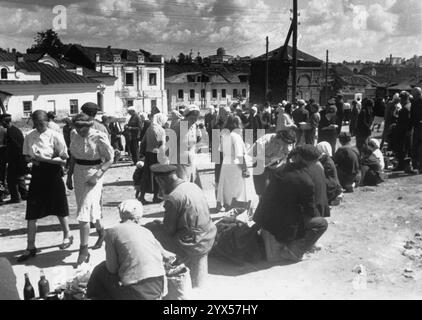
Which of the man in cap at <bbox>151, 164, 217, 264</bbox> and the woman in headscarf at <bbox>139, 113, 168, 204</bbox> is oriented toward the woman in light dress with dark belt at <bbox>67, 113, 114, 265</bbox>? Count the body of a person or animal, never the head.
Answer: the man in cap

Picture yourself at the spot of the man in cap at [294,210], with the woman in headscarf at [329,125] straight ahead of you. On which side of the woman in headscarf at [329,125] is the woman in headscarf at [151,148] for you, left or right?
left

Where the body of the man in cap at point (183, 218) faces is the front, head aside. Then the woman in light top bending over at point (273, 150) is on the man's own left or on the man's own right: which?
on the man's own right

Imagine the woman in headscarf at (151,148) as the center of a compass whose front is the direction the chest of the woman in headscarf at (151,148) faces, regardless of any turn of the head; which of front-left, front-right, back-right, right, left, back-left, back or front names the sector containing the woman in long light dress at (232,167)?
front-right

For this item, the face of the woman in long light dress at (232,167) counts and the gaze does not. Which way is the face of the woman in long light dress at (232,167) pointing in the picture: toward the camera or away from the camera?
away from the camera

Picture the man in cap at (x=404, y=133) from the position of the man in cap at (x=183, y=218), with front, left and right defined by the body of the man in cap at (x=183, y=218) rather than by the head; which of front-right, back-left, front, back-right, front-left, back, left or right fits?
right

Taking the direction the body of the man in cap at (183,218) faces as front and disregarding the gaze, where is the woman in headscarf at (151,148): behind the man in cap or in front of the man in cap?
in front

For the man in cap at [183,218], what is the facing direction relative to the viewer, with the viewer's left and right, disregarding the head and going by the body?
facing away from the viewer and to the left of the viewer
